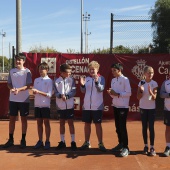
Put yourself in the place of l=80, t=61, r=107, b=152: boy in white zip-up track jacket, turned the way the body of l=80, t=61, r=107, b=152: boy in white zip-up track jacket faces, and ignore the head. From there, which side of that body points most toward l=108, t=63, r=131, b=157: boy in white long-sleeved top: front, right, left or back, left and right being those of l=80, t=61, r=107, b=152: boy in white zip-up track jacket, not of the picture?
left

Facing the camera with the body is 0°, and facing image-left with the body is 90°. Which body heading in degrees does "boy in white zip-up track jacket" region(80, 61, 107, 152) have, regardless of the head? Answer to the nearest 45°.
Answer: approximately 0°

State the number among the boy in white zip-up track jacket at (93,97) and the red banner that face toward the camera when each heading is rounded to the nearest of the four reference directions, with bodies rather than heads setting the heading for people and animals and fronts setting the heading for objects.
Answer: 2

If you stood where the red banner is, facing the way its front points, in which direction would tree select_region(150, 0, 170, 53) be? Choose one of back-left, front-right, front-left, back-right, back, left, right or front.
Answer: back-left

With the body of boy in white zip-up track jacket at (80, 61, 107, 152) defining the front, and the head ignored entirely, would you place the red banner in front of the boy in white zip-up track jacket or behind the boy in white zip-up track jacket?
behind

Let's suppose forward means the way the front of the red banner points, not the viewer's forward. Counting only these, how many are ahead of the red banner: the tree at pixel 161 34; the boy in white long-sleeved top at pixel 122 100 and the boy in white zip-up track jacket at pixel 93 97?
2

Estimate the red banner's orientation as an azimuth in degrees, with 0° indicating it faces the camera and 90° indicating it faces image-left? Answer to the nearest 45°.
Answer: approximately 0°

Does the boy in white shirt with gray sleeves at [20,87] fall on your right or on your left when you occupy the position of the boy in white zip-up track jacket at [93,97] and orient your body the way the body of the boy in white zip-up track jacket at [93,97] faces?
on your right

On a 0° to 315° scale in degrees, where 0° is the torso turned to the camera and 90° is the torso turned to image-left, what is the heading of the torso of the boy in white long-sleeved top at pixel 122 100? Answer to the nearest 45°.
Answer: approximately 45°

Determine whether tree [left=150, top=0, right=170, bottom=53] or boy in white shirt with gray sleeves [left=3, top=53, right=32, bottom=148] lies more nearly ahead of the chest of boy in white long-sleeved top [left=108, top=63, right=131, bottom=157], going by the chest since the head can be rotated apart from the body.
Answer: the boy in white shirt with gray sleeves
